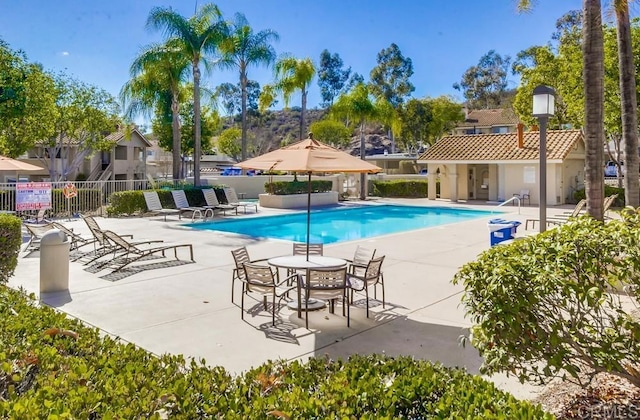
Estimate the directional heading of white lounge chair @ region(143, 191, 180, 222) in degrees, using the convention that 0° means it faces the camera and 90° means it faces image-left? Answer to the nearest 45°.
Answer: approximately 315°

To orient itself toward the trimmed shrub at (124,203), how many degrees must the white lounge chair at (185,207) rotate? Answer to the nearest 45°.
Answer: approximately 135° to its right
